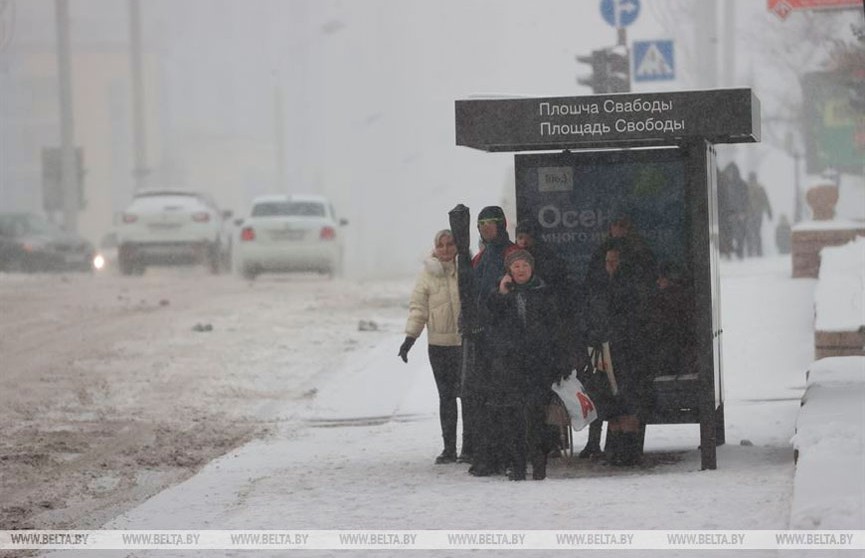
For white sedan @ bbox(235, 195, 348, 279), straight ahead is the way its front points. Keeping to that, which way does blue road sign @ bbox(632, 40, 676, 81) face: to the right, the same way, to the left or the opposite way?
the opposite way

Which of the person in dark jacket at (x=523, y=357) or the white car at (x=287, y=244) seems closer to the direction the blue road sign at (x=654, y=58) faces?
the person in dark jacket

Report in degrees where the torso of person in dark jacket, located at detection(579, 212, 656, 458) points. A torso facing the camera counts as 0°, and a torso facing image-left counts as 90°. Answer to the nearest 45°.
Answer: approximately 45°

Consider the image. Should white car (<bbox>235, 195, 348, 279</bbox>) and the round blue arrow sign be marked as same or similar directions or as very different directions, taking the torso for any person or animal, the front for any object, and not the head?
very different directions

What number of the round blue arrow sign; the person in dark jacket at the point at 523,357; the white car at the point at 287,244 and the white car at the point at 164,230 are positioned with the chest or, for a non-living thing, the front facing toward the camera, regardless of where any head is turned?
2

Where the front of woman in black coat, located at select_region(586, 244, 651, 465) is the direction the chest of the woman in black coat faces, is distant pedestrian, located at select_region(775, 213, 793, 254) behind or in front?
behind
